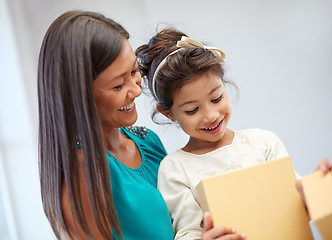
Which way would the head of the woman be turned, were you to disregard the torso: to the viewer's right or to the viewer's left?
to the viewer's right

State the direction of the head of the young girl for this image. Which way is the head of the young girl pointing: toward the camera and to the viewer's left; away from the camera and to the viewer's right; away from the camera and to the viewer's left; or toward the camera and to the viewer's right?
toward the camera and to the viewer's right

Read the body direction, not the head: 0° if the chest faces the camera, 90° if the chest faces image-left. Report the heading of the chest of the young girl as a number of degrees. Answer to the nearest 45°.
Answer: approximately 0°

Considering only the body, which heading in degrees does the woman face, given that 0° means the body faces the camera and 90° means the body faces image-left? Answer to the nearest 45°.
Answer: approximately 315°
